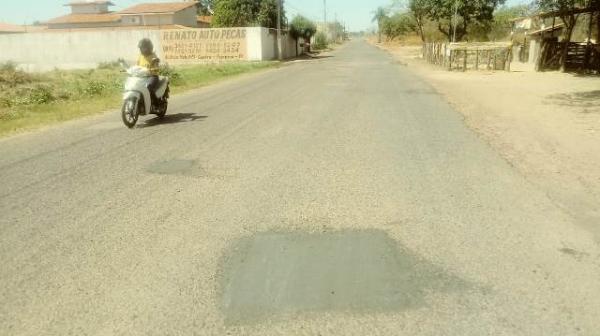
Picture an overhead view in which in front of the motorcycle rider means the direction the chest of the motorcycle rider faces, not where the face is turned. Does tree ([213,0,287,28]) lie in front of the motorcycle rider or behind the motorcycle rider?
behind

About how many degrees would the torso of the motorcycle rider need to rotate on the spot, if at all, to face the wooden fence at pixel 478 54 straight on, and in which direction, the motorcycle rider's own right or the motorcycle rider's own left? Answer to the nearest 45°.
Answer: approximately 180°

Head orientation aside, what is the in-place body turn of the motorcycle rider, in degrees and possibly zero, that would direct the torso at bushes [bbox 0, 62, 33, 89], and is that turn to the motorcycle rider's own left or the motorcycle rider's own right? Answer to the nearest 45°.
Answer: approximately 90° to the motorcycle rider's own right

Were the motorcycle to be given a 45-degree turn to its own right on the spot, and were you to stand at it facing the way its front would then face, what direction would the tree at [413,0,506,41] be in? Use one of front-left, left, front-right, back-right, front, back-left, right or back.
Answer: back-right

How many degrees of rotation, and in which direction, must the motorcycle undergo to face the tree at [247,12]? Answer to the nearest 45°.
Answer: approximately 135° to its right

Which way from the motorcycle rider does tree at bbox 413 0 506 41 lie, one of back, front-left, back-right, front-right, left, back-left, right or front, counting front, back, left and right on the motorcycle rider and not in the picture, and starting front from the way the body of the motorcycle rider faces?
back

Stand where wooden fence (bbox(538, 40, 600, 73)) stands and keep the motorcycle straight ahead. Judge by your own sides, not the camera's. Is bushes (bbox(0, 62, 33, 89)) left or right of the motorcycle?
right

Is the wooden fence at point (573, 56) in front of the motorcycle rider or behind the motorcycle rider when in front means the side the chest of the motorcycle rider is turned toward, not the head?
behind

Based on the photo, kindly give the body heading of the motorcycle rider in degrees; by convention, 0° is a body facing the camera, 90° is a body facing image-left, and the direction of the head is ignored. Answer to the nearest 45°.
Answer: approximately 45°

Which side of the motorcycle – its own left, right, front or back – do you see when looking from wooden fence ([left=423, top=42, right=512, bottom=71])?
back

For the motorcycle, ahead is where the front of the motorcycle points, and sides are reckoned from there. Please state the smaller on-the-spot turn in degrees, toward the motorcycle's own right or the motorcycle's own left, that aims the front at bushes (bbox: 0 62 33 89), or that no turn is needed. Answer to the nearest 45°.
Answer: approximately 135° to the motorcycle's own right
